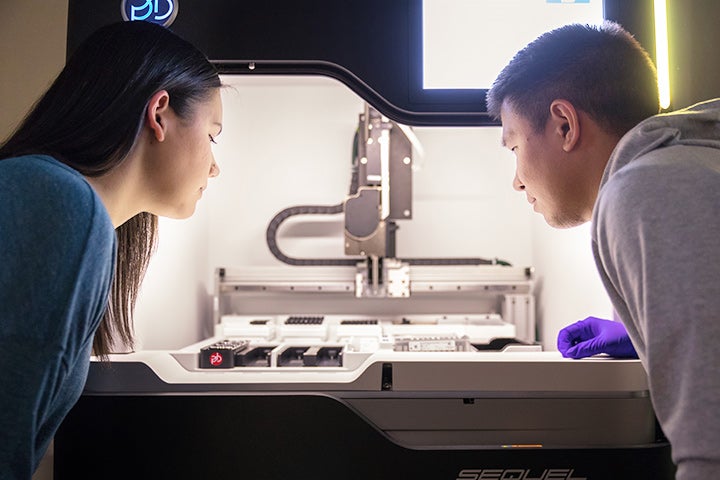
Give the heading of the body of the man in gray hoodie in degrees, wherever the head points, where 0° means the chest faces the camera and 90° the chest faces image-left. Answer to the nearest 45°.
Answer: approximately 90°

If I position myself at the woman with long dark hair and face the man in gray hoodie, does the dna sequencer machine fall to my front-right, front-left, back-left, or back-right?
front-left

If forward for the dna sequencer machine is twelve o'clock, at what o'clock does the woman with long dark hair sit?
The woman with long dark hair is roughly at 2 o'clock from the dna sequencer machine.

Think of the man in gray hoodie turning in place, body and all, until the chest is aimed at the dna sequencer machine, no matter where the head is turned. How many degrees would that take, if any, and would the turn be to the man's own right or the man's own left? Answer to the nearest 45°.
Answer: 0° — they already face it

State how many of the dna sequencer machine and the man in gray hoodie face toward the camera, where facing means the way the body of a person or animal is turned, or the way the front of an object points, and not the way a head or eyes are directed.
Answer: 1

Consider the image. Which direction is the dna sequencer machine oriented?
toward the camera

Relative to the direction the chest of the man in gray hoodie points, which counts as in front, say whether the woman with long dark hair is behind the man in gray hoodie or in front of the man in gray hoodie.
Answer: in front

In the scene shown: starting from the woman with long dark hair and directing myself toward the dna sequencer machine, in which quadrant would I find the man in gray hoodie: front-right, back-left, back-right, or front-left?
front-right

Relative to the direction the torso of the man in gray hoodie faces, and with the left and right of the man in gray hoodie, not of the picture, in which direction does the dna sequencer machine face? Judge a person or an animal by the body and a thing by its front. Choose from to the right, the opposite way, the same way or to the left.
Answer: to the left

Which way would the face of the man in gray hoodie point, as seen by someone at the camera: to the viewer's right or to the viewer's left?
to the viewer's left

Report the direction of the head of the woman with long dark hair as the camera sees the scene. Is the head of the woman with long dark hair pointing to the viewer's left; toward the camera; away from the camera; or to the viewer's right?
to the viewer's right
